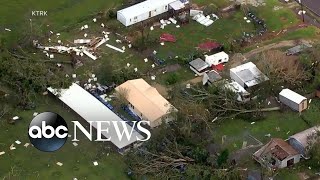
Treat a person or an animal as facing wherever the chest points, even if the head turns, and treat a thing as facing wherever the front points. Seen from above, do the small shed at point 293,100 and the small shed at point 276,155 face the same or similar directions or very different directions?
same or similar directions

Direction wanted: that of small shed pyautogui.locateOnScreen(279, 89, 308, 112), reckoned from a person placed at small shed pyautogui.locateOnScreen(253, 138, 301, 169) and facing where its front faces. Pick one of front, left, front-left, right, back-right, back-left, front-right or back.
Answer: back-left

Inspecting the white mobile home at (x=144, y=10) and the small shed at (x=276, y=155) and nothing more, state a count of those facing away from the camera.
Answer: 0

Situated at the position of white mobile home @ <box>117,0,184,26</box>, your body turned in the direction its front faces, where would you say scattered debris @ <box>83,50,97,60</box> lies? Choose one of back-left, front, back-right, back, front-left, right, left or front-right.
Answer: right

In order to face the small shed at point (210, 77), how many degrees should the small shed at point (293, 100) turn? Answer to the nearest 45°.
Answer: approximately 135° to its right

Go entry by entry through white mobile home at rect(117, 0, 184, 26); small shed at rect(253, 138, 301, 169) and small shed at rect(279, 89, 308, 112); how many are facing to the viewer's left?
0
